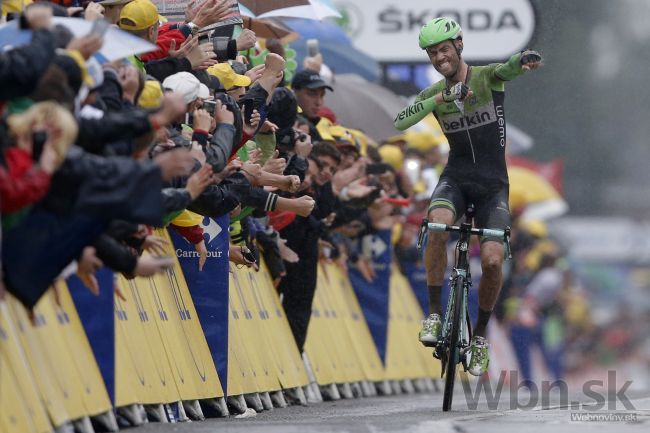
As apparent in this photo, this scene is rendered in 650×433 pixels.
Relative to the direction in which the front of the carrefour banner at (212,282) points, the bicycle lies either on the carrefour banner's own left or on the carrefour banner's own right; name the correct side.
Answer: on the carrefour banner's own left

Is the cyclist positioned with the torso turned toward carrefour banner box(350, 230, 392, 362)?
no

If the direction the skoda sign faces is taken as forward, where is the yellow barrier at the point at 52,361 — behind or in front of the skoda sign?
in front

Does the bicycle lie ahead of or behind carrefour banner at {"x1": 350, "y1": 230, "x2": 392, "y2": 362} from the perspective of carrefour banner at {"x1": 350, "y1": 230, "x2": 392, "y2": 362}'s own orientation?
ahead

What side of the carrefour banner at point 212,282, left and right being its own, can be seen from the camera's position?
front

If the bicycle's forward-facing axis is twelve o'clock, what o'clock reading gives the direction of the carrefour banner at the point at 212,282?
The carrefour banner is roughly at 3 o'clock from the bicycle.

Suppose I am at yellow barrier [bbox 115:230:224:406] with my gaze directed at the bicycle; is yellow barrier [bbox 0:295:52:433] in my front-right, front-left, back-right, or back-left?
back-right

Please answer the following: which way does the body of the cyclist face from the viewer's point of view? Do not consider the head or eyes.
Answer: toward the camera

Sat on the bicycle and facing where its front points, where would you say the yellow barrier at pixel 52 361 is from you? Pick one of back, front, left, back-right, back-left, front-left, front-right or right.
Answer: front-right

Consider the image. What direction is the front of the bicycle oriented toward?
toward the camera

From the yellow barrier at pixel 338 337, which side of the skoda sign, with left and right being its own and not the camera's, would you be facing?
front

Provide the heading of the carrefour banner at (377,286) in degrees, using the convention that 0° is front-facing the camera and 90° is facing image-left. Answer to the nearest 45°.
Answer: approximately 0°

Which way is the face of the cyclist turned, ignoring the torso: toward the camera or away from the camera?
toward the camera

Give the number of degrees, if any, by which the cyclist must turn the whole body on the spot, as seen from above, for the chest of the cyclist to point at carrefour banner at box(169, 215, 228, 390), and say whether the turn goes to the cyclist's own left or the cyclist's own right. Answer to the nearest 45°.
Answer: approximately 45° to the cyclist's own right
